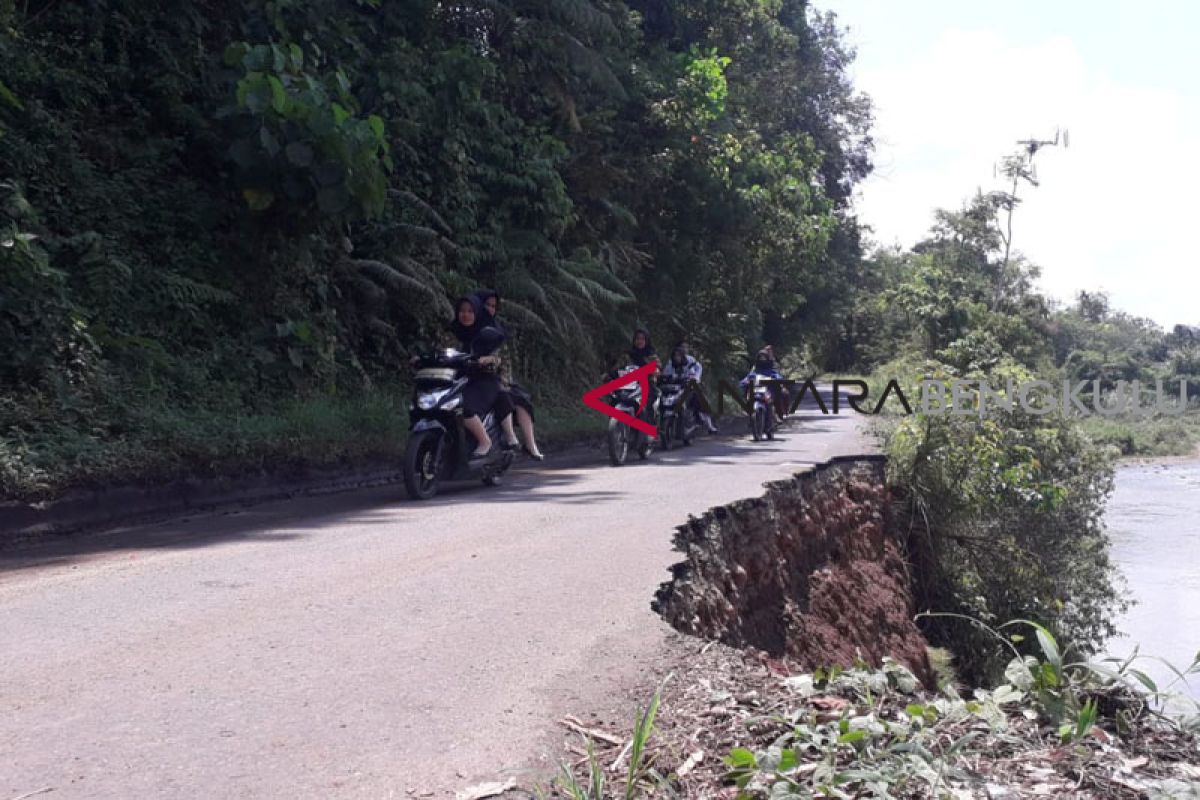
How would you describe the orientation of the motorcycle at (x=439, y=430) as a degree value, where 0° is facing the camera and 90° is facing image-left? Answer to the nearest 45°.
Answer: approximately 45°

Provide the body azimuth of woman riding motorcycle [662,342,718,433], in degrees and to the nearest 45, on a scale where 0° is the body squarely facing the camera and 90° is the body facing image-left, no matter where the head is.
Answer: approximately 45°

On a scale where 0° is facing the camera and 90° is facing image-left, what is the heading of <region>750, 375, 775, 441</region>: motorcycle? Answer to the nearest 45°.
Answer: approximately 0°

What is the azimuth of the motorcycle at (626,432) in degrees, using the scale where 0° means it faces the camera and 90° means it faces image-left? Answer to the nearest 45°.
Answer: approximately 45°
